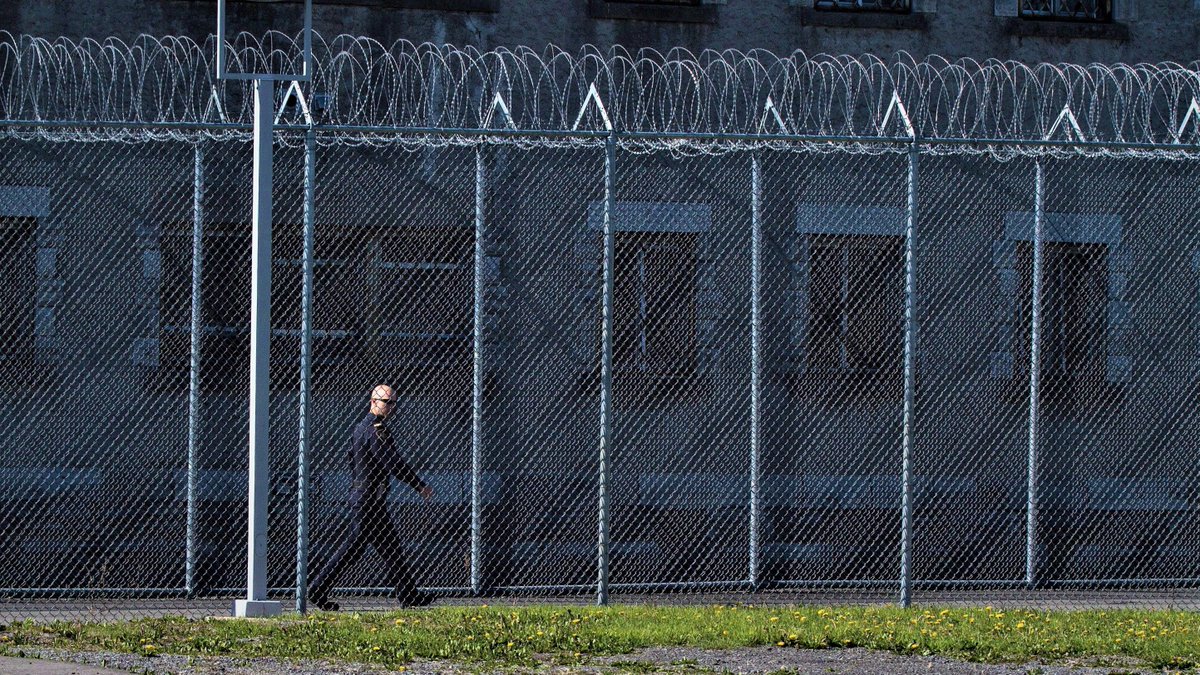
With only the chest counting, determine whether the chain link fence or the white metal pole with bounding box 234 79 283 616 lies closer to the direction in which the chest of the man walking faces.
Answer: the chain link fence

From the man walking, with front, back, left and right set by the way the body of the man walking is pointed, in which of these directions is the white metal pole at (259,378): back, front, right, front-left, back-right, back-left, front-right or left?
back-right

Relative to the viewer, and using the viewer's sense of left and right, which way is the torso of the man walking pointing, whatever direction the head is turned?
facing to the right of the viewer
